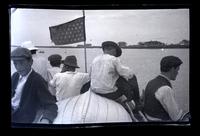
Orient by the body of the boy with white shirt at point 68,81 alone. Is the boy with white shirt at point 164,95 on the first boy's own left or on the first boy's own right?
on the first boy's own right

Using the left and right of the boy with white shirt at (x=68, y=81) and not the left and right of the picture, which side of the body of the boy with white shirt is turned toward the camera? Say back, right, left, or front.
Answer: back

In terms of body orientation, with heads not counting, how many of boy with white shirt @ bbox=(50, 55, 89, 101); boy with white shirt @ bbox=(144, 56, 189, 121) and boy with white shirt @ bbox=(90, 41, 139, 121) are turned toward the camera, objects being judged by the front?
0

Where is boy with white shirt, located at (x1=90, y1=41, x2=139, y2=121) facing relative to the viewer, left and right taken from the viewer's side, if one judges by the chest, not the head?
facing away from the viewer and to the right of the viewer
